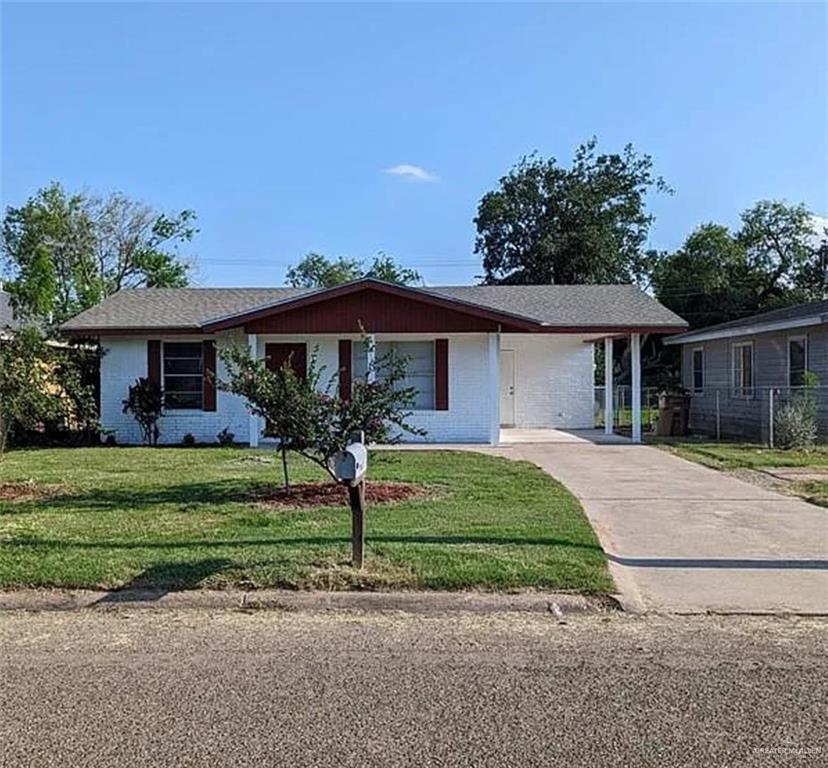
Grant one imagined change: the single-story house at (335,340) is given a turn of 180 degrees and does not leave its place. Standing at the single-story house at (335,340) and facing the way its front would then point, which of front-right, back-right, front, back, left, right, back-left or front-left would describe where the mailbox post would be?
back

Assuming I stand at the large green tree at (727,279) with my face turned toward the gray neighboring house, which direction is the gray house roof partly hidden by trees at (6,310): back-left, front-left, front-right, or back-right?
front-right

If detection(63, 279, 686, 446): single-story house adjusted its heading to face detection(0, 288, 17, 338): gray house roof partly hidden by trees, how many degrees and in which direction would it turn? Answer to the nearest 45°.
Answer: approximately 135° to its right

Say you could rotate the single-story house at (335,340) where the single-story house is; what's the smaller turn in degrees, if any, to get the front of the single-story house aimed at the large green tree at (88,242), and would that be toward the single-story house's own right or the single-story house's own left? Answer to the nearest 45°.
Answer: approximately 135° to the single-story house's own right

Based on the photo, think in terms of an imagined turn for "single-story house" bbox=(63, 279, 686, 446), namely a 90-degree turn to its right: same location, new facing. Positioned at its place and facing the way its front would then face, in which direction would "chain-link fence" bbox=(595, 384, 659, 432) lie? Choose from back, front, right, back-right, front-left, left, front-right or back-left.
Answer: back-right

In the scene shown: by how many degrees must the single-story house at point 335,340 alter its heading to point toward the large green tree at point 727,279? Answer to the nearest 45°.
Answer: approximately 135° to its left

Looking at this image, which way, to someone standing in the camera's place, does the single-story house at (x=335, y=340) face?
facing the viewer

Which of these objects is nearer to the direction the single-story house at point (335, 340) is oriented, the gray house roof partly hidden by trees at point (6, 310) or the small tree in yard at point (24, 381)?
the small tree in yard

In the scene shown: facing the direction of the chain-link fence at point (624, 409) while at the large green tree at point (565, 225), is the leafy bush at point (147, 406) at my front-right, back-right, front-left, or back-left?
front-right

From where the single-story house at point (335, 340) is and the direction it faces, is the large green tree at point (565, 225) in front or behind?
behind

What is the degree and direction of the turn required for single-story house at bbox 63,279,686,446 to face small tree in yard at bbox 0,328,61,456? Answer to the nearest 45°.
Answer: approximately 45° to its right

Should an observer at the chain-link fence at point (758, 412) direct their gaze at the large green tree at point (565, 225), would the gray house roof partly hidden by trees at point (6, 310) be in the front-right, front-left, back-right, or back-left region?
front-left

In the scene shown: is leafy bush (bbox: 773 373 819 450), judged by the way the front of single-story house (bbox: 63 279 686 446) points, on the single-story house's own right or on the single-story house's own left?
on the single-story house's own left

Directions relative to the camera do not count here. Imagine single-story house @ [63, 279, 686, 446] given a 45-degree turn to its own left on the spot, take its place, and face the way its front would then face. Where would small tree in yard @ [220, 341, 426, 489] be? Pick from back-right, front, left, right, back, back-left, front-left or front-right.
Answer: front-right

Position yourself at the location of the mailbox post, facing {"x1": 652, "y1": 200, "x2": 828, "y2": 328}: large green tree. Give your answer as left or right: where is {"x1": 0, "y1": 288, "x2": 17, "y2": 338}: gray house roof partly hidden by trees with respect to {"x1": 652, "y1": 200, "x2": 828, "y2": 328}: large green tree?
left

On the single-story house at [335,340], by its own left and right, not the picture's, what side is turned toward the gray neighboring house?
left
